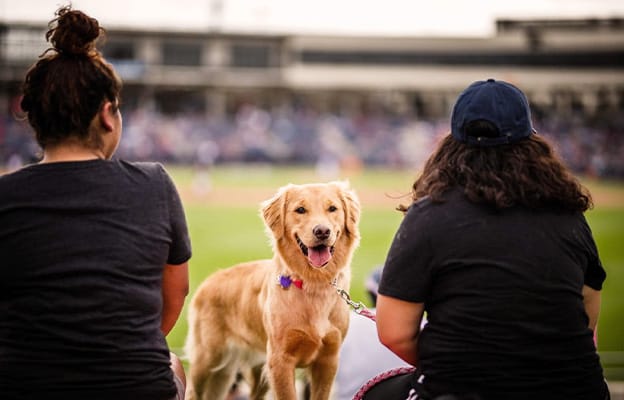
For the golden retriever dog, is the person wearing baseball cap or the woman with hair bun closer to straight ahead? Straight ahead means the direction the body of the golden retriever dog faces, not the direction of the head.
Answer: the person wearing baseball cap

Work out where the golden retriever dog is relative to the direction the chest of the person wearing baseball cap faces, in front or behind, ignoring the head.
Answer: in front

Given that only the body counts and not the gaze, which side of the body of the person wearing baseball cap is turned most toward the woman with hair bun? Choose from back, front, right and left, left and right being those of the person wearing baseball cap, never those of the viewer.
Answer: left

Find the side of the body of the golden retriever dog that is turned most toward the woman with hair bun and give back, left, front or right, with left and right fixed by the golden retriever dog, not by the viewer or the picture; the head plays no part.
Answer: right

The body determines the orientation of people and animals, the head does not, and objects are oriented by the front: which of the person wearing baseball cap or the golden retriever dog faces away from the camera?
the person wearing baseball cap

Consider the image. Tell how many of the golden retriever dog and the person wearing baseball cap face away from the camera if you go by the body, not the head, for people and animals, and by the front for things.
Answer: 1

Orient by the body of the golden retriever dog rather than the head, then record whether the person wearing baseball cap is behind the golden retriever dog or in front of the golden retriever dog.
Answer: in front

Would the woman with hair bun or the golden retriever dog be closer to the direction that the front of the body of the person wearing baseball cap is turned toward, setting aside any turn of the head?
the golden retriever dog

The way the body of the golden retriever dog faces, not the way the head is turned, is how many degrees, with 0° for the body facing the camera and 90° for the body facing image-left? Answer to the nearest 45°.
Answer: approximately 315°

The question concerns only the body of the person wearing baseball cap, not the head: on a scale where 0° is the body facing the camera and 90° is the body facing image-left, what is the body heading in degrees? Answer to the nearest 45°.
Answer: approximately 180°

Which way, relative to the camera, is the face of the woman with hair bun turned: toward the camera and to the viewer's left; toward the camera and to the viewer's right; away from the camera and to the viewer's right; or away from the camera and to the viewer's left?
away from the camera and to the viewer's right

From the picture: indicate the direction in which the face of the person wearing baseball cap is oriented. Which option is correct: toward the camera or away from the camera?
away from the camera
